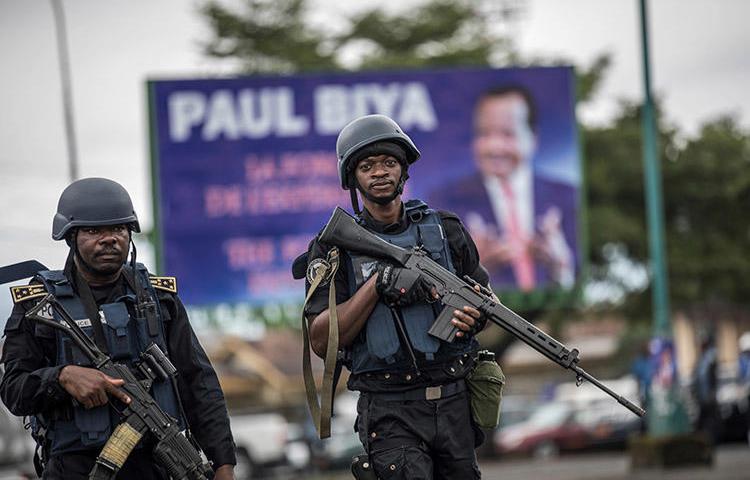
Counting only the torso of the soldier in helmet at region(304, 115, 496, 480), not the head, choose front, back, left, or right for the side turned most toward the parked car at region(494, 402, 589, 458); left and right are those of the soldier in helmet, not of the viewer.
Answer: back

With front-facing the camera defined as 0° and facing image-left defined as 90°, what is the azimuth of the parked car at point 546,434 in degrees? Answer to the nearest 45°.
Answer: approximately 45°

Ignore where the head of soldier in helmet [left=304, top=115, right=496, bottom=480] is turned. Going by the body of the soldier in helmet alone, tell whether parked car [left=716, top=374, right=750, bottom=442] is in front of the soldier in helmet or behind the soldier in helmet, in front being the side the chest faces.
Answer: behind

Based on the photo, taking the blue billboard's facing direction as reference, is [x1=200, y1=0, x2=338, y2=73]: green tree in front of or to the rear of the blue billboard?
to the rear

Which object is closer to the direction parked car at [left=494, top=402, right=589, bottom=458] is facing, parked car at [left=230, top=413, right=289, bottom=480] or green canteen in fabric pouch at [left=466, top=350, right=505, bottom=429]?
the parked car

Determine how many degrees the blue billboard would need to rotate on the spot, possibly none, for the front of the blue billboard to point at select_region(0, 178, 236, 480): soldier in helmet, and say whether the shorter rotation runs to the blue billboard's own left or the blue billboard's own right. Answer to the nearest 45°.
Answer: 0° — it already faces them

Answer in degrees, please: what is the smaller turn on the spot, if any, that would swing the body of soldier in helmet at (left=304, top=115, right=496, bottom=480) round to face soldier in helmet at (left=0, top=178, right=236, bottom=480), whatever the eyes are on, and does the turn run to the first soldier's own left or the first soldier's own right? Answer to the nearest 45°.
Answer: approximately 90° to the first soldier's own right

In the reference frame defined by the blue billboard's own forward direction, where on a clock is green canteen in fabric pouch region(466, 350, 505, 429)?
The green canteen in fabric pouch is roughly at 12 o'clock from the blue billboard.

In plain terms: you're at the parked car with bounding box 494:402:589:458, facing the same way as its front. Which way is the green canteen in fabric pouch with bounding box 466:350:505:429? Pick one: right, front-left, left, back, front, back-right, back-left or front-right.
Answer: front-left
